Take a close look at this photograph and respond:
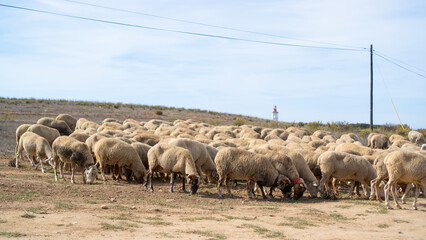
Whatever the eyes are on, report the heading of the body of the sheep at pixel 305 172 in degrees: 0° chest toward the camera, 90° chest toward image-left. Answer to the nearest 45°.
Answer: approximately 270°

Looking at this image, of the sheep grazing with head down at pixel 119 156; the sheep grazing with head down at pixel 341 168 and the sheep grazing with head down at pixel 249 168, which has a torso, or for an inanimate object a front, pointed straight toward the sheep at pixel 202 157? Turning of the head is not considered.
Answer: the sheep grazing with head down at pixel 119 156

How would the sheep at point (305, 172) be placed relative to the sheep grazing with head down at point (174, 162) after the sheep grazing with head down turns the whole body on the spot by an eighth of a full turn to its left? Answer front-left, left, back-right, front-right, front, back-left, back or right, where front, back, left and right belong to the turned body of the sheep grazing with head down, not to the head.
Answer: front

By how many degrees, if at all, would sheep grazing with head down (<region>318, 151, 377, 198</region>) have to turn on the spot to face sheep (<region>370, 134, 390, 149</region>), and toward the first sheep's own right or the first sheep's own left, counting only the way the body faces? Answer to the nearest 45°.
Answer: approximately 90° to the first sheep's own left

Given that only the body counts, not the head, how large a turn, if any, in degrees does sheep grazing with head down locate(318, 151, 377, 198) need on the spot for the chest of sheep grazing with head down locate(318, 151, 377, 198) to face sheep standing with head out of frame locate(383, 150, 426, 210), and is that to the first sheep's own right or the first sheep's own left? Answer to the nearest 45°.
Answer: approximately 45° to the first sheep's own right

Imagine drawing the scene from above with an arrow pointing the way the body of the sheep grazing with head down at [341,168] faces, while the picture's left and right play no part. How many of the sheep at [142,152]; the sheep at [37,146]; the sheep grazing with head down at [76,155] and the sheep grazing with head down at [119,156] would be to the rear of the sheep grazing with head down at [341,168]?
4

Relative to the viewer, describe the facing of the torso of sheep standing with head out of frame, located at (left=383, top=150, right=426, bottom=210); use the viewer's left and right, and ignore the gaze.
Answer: facing to the right of the viewer

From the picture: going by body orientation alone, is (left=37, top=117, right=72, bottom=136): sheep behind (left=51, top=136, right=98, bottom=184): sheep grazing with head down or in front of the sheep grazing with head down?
behind

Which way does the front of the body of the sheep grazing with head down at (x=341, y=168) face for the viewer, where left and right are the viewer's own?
facing to the right of the viewer

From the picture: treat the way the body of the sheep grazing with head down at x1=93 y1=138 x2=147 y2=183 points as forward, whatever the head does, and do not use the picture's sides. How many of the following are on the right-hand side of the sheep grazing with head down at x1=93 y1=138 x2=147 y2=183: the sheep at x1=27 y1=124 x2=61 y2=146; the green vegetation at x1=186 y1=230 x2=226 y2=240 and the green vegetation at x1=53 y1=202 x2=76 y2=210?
2

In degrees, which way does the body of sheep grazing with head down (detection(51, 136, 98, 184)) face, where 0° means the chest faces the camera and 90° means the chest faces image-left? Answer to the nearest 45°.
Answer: approximately 315°

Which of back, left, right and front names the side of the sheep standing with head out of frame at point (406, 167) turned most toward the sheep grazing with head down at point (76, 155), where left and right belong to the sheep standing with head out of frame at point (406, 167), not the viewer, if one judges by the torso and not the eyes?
back

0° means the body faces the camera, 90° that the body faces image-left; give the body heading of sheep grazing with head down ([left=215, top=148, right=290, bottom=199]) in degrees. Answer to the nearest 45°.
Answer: approximately 270°

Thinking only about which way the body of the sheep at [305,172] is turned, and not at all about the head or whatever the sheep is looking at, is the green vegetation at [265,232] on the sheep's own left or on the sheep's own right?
on the sheep's own right
